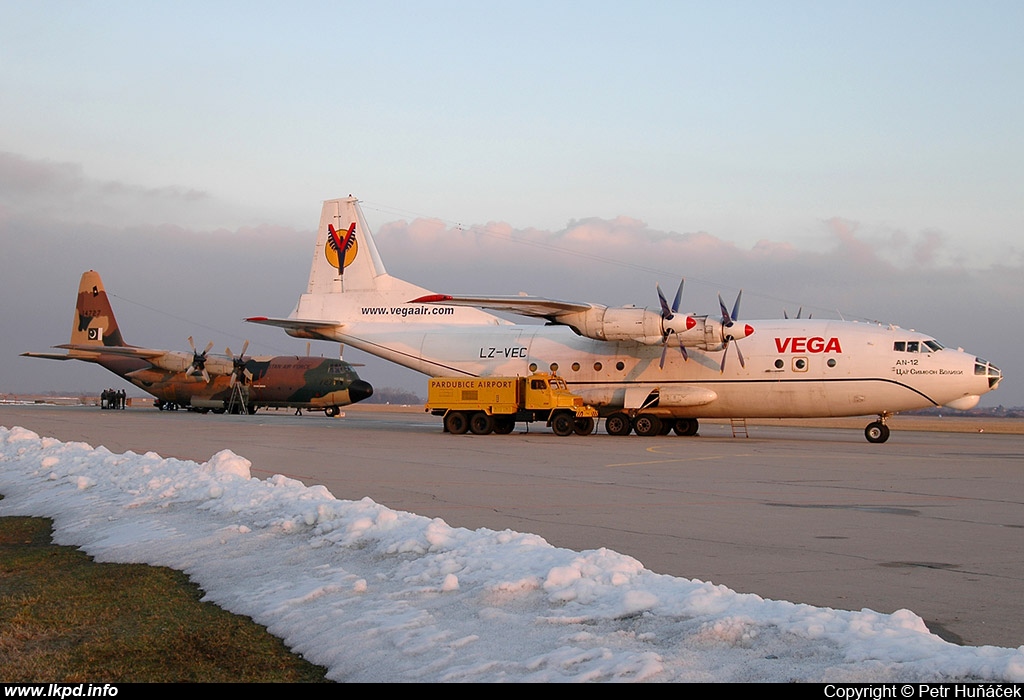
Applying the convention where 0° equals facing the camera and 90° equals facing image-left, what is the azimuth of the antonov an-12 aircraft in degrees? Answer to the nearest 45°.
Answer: approximately 315°

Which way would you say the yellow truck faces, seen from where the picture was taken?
facing the viewer and to the right of the viewer
